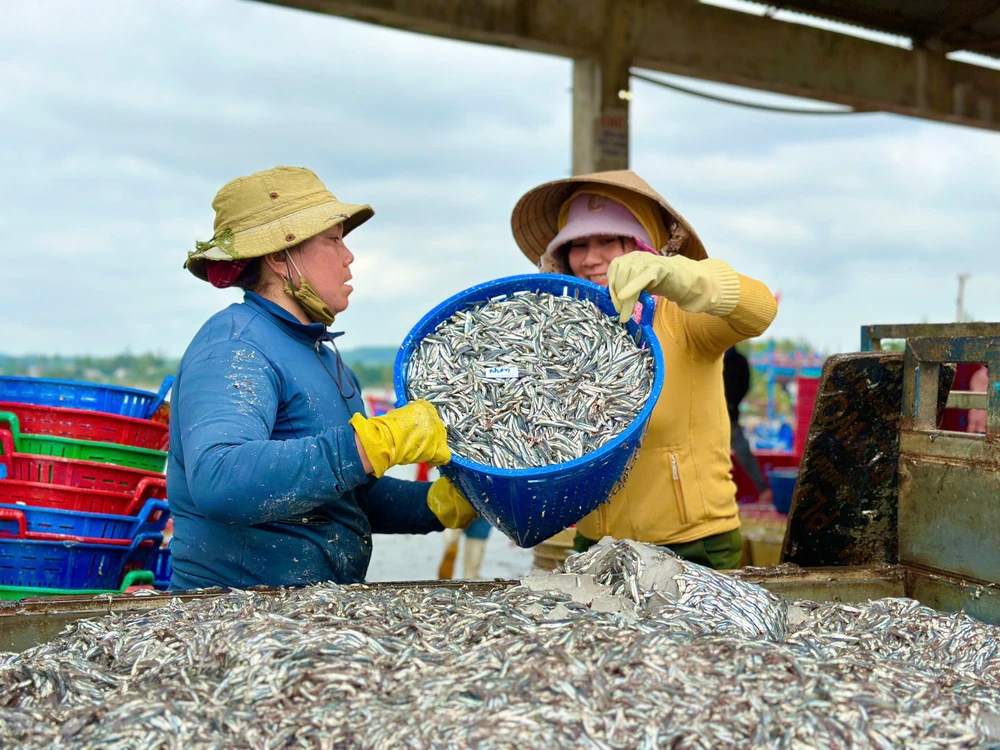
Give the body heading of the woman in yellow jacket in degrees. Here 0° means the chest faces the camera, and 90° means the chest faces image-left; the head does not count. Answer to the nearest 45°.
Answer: approximately 45°

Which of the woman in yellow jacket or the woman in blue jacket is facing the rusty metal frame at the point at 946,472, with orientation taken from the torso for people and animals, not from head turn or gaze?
the woman in blue jacket

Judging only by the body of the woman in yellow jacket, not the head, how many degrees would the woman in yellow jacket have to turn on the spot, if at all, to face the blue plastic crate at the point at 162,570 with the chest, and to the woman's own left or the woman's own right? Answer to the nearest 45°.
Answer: approximately 45° to the woman's own right

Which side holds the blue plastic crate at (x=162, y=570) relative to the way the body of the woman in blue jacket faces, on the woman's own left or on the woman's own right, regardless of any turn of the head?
on the woman's own left

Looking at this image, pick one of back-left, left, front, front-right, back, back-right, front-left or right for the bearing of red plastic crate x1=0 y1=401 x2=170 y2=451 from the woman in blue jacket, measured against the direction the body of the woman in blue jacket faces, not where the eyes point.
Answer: back-left

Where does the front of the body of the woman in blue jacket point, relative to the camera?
to the viewer's right

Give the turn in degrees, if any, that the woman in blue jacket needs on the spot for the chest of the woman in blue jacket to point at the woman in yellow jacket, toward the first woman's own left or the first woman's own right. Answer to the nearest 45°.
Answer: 0° — they already face them

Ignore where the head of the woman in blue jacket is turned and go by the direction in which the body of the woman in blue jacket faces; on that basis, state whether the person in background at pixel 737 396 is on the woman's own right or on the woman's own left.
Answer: on the woman's own left

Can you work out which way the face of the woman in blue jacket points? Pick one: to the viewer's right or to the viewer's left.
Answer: to the viewer's right

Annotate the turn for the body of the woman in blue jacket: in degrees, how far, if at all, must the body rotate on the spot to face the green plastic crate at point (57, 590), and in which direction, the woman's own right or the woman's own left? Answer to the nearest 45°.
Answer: approximately 135° to the woman's own left

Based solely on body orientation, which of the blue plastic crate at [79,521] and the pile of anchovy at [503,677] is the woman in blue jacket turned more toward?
the pile of anchovy

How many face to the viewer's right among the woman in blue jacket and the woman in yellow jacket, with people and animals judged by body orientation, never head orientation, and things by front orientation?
1

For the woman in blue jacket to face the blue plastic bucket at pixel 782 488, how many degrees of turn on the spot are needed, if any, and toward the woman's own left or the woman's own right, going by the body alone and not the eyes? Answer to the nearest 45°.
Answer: approximately 45° to the woman's own left

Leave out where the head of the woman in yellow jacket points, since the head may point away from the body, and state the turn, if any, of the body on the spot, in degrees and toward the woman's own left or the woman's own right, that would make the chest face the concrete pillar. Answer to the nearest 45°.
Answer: approximately 135° to the woman's own right

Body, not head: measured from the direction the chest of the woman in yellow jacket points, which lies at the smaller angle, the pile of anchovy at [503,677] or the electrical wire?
the pile of anchovy
